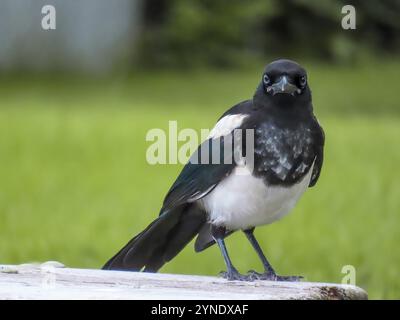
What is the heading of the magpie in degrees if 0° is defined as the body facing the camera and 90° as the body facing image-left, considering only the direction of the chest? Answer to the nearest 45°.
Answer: approximately 315°
